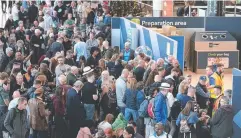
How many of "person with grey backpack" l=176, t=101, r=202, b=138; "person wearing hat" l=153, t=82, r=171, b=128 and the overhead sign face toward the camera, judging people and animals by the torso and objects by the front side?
1

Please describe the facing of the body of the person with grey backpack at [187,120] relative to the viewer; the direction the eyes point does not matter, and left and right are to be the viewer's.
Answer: facing away from the viewer and to the right of the viewer

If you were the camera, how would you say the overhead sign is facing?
facing the viewer

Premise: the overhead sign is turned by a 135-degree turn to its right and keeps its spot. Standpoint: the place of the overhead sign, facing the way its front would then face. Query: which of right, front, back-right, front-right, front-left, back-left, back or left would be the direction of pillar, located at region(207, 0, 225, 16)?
right

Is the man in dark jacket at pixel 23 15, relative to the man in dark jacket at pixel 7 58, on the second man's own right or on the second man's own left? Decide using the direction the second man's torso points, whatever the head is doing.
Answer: on the second man's own left

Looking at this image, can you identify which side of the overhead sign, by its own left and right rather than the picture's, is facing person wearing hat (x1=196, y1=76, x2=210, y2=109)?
front

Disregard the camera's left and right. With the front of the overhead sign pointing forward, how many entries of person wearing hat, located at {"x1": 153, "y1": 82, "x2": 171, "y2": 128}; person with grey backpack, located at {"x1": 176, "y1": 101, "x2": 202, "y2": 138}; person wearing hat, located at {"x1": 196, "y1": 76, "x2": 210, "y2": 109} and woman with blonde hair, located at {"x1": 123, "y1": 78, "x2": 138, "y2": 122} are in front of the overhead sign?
4
